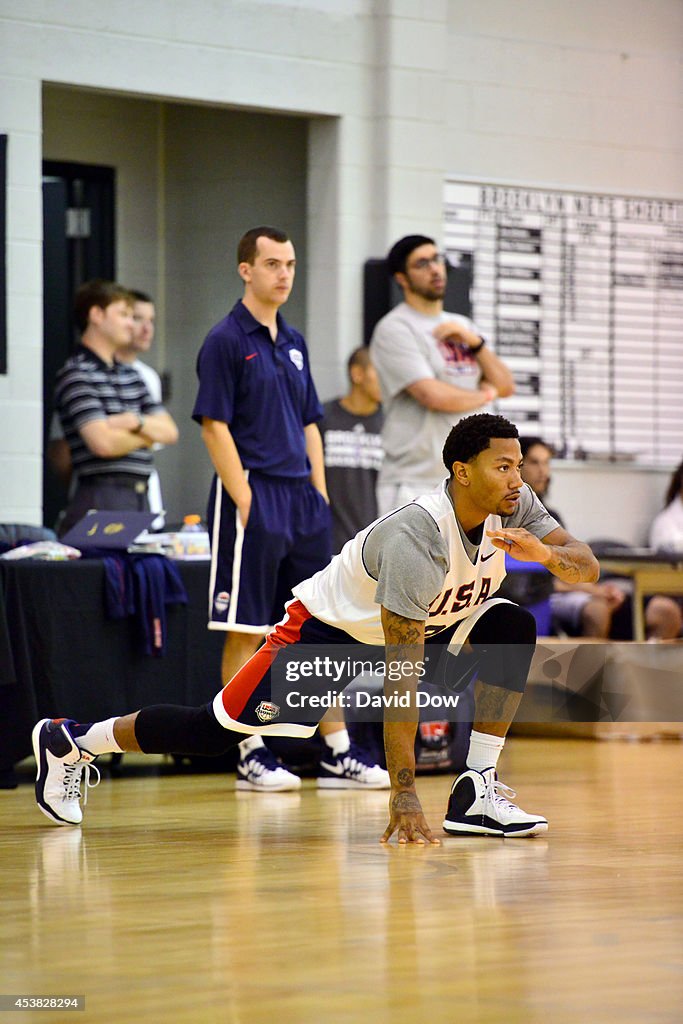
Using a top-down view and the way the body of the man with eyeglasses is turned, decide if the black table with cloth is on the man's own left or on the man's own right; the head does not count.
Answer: on the man's own right

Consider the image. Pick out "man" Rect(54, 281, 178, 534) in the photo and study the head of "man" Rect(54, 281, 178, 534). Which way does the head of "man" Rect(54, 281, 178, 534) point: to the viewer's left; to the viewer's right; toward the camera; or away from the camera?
to the viewer's right

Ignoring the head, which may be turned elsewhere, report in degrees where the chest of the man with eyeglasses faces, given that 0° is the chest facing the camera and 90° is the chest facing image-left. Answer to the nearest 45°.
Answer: approximately 315°

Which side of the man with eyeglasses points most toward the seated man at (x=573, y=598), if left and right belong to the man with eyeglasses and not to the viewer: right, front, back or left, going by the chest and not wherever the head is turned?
left
